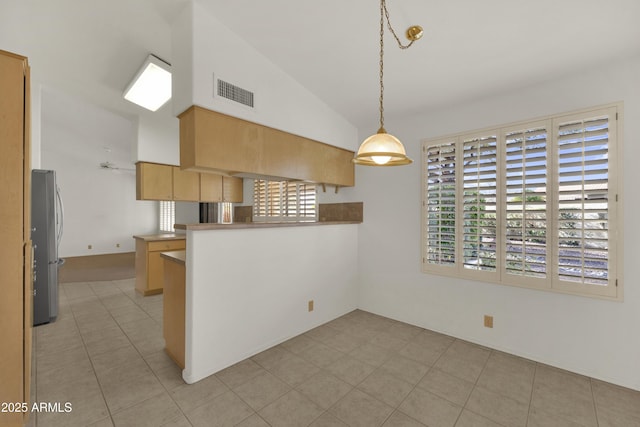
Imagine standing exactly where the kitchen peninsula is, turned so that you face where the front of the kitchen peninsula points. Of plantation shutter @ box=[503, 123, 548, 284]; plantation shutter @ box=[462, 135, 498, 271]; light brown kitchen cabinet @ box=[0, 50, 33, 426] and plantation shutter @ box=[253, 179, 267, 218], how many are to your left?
1

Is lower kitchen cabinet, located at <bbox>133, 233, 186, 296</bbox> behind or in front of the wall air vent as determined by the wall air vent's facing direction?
behind

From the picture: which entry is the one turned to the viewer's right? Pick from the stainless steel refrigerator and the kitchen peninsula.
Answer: the stainless steel refrigerator

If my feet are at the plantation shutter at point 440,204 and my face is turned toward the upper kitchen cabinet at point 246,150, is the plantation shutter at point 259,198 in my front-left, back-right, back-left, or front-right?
front-right

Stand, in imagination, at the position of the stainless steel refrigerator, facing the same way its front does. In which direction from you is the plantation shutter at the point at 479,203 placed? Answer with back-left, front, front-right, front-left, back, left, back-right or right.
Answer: front-right

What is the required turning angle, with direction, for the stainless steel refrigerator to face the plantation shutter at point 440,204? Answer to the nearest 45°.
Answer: approximately 45° to its right

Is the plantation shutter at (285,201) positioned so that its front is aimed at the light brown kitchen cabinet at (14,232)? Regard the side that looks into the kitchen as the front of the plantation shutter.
no

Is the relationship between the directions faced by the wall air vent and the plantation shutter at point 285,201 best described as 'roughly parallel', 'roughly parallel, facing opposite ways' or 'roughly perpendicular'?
roughly parallel

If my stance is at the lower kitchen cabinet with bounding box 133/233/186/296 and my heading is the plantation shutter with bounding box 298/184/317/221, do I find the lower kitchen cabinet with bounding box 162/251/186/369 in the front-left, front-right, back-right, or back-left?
front-right

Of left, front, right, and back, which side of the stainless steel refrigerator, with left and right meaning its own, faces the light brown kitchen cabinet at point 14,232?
right

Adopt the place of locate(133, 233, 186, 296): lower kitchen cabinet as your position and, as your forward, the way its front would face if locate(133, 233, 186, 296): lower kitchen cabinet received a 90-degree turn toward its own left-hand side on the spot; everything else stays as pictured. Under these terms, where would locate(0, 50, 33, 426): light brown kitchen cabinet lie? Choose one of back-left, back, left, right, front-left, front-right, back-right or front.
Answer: back-right

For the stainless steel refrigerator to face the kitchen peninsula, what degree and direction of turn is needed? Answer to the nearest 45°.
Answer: approximately 45° to its right

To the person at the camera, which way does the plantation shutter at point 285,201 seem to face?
facing the viewer and to the right of the viewer

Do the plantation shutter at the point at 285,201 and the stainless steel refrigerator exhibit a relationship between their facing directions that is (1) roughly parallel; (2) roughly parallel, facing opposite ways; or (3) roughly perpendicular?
roughly perpendicular

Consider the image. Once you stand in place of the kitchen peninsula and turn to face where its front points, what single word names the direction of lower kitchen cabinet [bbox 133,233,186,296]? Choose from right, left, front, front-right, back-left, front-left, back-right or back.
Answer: front

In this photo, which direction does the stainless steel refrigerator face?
to the viewer's right

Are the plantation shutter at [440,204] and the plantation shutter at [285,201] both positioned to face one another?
no

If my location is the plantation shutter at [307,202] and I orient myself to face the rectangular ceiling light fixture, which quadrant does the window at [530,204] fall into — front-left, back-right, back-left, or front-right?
back-left
